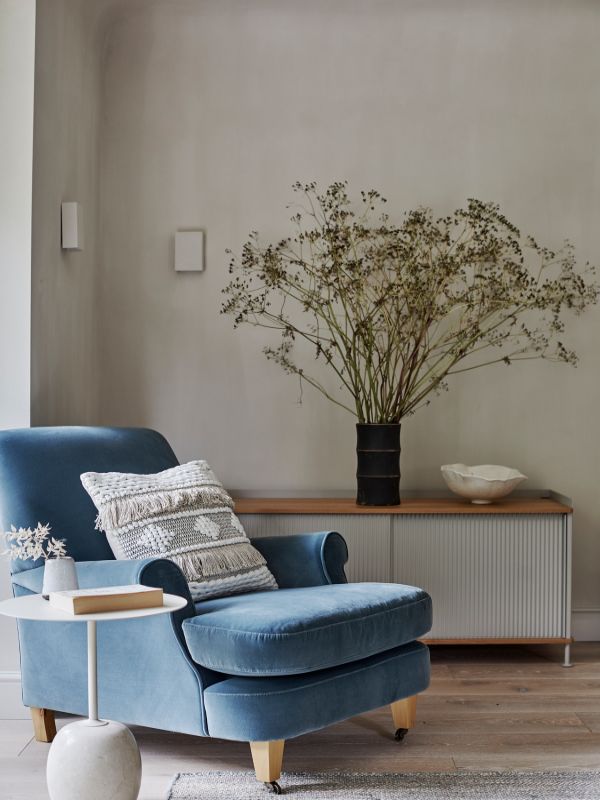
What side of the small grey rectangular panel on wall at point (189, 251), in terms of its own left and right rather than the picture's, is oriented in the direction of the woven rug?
front

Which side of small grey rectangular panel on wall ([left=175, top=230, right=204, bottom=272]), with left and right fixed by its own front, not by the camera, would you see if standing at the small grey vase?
front

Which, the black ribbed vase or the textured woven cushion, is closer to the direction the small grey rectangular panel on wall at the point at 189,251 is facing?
the textured woven cushion

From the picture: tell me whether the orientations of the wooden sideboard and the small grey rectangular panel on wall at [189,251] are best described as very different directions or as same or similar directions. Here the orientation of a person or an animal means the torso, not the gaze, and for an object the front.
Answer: same or similar directions

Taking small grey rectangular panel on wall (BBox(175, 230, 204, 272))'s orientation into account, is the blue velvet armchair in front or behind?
in front

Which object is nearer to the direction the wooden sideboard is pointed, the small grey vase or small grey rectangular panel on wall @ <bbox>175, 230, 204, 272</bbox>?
the small grey vase

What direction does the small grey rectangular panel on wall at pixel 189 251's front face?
toward the camera

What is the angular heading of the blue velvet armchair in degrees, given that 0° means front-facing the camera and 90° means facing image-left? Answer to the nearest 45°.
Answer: approximately 315°

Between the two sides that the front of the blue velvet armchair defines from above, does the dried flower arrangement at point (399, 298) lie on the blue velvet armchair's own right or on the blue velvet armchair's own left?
on the blue velvet armchair's own left

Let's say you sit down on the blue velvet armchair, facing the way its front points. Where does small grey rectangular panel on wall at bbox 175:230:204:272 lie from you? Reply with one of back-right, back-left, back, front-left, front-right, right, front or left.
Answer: back-left

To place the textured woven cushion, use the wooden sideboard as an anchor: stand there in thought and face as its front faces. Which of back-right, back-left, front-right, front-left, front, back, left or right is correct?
front-right

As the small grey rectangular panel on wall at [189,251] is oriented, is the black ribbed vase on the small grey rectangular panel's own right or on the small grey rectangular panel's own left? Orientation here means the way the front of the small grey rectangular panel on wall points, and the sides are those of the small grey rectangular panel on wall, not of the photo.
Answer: on the small grey rectangular panel's own left

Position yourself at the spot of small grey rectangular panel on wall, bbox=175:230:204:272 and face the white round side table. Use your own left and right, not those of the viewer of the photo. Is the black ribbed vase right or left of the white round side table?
left

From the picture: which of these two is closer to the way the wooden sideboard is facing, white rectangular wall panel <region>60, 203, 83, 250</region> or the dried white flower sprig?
the dried white flower sprig

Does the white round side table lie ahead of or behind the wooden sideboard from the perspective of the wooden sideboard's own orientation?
ahead

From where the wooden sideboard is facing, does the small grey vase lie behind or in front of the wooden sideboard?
in front

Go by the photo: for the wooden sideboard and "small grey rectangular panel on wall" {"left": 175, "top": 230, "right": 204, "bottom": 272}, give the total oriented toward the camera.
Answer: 2
